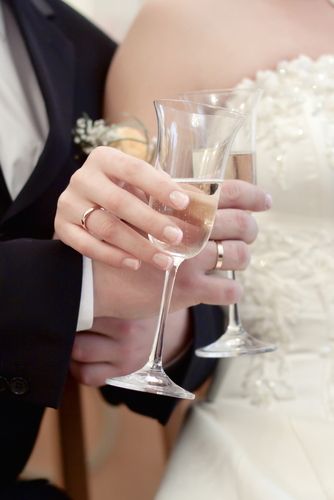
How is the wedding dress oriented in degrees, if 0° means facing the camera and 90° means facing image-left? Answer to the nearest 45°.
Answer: approximately 0°
